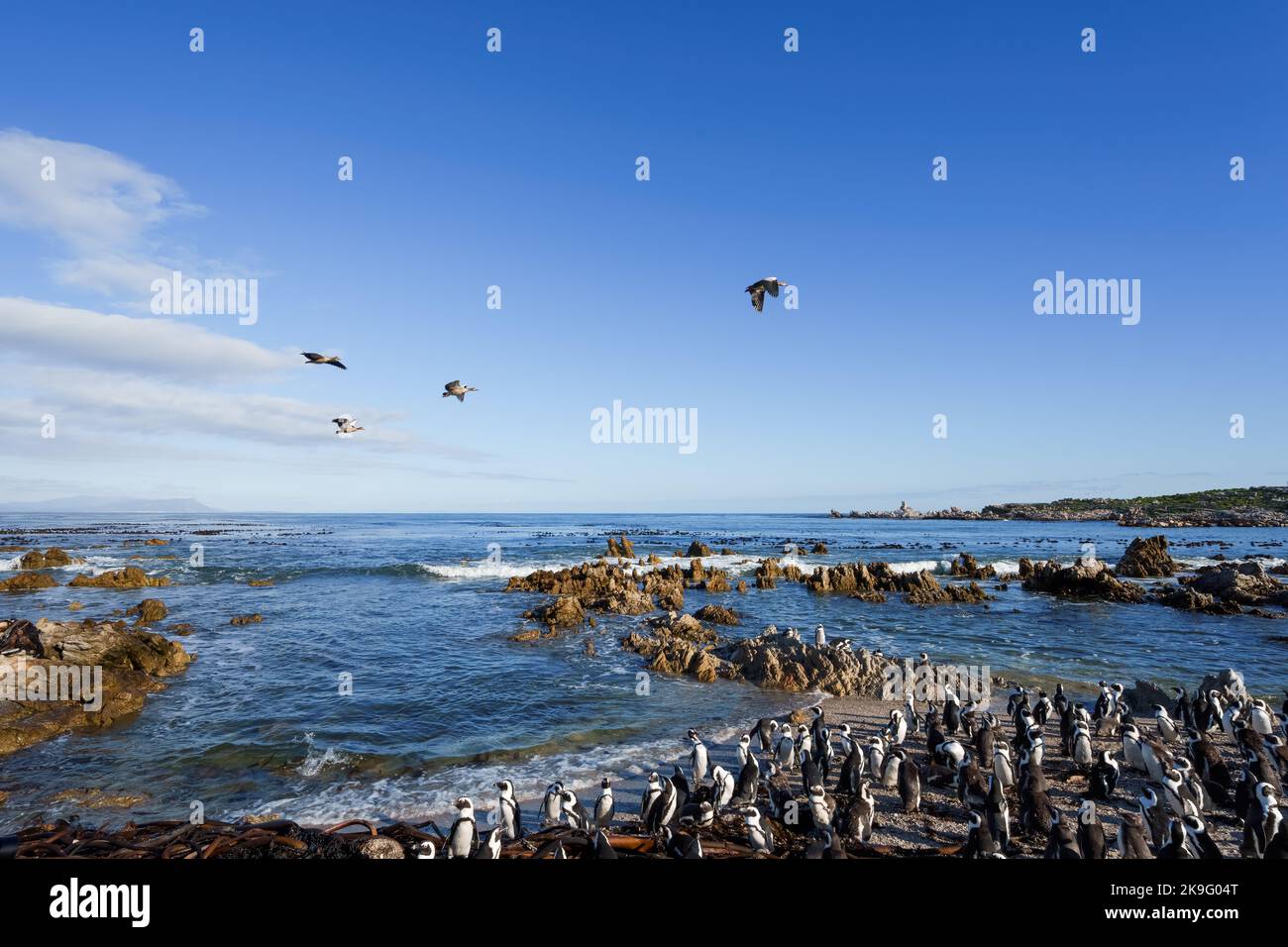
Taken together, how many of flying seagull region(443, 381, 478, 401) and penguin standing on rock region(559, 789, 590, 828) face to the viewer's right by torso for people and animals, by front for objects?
1

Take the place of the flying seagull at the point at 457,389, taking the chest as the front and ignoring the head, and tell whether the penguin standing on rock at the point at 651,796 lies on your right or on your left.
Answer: on your right

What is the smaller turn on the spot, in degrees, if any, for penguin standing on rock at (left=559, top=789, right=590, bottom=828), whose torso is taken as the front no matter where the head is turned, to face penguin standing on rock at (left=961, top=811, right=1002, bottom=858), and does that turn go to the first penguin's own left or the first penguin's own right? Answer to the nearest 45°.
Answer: approximately 135° to the first penguin's own left

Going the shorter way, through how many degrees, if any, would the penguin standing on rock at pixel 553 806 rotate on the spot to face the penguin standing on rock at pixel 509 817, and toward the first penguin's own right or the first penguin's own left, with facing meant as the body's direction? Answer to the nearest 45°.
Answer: approximately 90° to the first penguin's own right

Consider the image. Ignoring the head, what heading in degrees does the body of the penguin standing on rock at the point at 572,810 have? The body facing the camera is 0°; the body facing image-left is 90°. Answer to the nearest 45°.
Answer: approximately 45°

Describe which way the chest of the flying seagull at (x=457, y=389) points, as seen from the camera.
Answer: to the viewer's right
